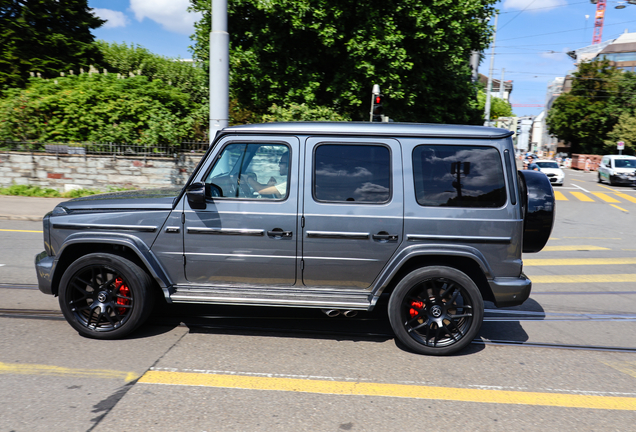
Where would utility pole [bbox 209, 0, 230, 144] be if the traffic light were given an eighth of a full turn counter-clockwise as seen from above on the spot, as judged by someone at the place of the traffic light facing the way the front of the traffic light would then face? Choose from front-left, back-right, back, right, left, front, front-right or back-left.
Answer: right

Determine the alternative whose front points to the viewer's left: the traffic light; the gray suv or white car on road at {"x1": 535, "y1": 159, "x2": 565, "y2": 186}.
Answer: the gray suv

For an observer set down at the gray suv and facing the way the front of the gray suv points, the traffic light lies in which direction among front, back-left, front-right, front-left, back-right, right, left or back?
right

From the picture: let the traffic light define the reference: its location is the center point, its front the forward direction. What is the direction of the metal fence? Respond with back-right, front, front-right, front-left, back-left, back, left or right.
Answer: right

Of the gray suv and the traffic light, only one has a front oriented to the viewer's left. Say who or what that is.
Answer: the gray suv

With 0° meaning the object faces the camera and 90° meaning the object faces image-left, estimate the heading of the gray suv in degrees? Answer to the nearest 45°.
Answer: approximately 90°

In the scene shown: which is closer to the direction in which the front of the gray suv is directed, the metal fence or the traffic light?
the metal fence

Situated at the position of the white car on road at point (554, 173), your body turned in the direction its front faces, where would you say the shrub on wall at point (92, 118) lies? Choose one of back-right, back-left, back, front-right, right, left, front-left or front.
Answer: right

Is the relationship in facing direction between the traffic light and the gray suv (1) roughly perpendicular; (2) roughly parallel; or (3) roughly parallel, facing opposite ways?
roughly perpendicular

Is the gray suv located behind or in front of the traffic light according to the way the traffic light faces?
in front

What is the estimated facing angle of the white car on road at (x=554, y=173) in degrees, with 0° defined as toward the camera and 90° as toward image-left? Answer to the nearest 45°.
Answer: approximately 315°

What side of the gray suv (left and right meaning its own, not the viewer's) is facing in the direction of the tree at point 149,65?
right

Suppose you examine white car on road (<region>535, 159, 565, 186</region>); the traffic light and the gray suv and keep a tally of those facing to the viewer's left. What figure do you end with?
1

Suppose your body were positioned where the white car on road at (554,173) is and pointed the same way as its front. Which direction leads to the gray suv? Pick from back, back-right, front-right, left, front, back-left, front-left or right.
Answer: front-right

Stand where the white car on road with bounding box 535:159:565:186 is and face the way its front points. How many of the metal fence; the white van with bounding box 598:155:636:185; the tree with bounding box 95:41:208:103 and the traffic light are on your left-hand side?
1

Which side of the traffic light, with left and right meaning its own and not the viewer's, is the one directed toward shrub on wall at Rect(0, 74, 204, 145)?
right

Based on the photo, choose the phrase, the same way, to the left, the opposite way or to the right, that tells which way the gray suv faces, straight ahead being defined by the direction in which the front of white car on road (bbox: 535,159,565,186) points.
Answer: to the right
